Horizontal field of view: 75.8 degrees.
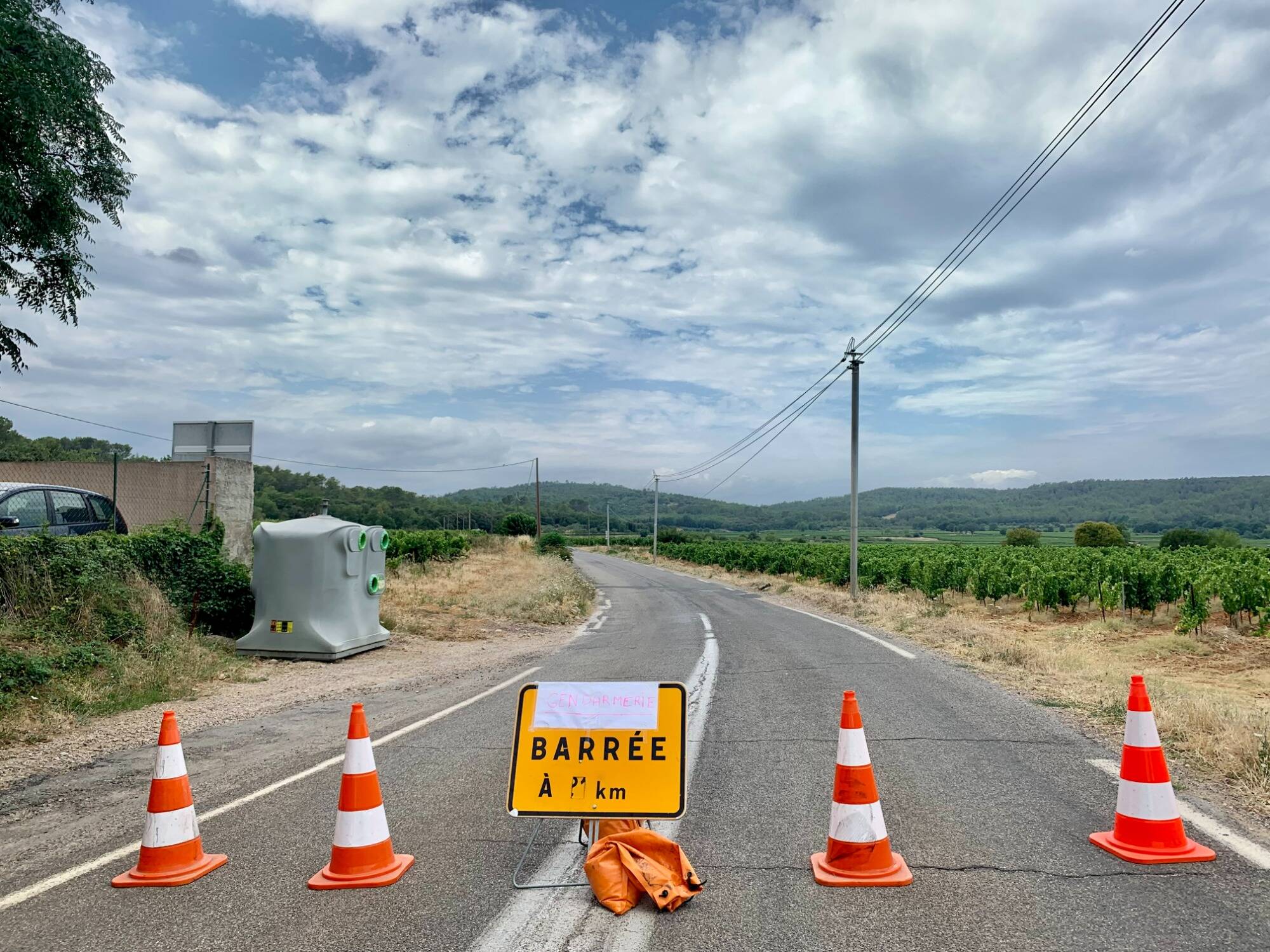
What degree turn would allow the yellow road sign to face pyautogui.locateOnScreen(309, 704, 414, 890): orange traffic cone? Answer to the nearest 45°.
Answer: approximately 90° to its right

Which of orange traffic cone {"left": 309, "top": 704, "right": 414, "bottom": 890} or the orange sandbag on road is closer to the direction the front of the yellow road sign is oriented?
the orange sandbag on road

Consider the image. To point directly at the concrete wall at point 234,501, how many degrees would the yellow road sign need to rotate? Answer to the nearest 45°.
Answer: approximately 135° to its right

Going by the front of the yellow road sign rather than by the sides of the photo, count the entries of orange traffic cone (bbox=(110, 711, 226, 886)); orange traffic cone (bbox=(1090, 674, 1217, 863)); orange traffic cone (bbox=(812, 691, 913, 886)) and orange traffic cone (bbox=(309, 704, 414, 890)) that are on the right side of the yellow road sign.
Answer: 2

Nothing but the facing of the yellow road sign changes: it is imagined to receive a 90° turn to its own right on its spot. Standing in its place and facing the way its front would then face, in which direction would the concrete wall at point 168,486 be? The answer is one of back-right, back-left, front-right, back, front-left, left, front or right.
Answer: front-right

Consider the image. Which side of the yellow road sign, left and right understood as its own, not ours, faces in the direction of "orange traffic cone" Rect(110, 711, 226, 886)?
right

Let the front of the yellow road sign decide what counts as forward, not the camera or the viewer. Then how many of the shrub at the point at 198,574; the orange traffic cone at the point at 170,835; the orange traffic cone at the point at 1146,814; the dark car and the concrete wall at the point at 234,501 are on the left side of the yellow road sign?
1

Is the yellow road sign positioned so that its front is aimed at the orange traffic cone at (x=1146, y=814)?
no

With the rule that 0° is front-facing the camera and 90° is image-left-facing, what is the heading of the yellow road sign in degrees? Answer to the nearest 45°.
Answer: approximately 0°

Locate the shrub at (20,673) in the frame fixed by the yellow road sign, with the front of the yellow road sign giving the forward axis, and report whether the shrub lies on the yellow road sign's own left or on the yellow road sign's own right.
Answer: on the yellow road sign's own right

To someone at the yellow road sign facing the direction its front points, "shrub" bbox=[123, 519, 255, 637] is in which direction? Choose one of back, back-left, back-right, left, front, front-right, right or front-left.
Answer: back-right

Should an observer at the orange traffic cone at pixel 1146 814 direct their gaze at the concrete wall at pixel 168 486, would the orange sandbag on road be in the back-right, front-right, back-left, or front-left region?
front-left

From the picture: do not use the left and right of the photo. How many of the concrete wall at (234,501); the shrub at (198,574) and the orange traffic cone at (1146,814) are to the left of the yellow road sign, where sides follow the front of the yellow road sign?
1

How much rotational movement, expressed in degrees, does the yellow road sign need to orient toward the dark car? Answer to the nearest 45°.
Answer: approximately 135° to its right

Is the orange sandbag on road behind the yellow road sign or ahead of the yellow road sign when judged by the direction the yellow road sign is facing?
ahead

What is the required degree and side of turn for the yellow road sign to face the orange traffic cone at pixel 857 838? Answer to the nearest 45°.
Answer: approximately 90° to its left

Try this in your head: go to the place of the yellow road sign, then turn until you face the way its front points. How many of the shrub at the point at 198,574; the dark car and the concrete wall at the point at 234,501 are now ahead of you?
0

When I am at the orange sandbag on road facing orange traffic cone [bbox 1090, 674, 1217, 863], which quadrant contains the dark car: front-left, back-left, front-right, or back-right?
back-left
